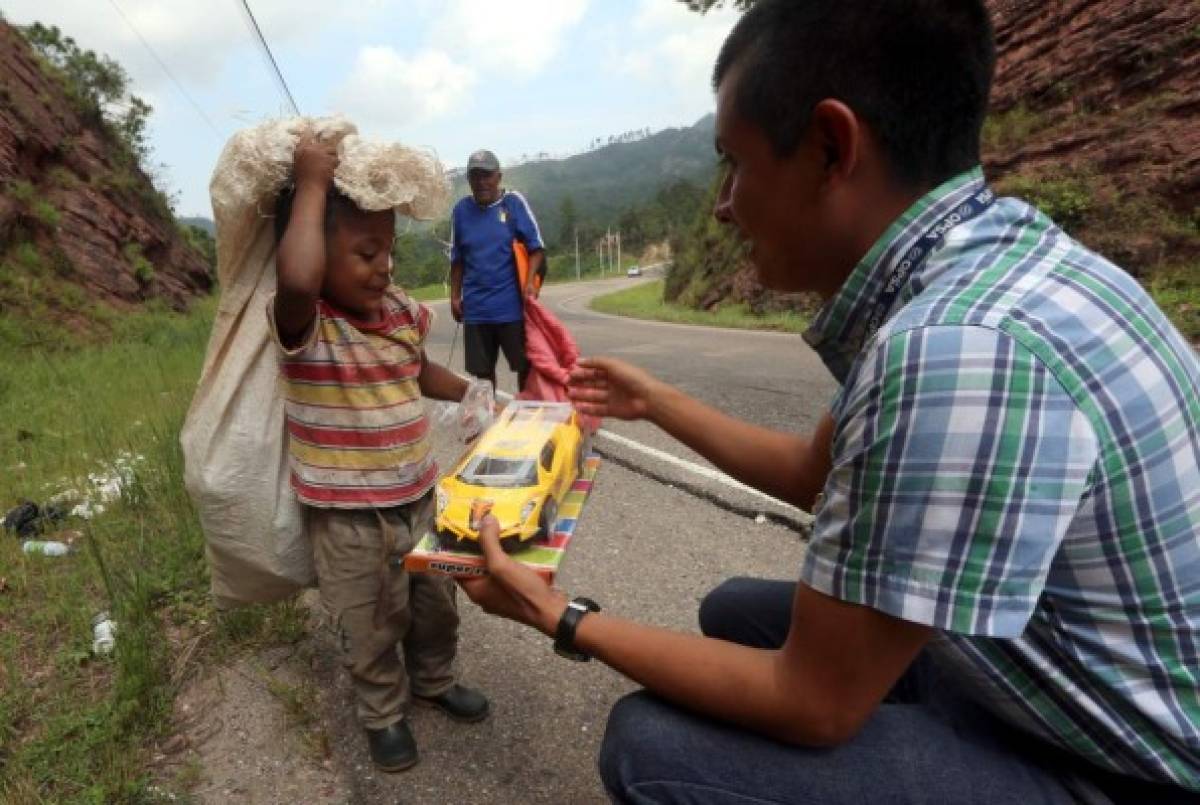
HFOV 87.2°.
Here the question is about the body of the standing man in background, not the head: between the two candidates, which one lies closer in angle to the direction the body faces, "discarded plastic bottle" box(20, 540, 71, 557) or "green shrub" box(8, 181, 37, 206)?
the discarded plastic bottle

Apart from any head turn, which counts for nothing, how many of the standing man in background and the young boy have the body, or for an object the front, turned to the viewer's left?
0

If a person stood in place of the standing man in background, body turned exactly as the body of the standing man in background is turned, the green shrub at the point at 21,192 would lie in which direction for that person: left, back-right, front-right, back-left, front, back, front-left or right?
back-right

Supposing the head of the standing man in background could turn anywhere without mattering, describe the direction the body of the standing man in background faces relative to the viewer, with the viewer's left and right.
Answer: facing the viewer

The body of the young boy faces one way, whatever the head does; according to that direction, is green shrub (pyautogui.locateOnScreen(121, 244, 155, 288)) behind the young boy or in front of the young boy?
behind

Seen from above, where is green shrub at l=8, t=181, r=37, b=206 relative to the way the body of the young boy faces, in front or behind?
behind

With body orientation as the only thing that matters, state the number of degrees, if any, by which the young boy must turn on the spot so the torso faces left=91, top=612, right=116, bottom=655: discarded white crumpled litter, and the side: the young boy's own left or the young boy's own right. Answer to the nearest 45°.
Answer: approximately 180°

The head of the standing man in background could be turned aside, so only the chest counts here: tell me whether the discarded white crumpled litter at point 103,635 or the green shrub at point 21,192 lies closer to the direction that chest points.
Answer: the discarded white crumpled litter

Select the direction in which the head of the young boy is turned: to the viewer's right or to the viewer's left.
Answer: to the viewer's right

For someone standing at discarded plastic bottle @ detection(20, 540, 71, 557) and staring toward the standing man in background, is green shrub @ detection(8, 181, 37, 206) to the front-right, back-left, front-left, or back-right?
front-left

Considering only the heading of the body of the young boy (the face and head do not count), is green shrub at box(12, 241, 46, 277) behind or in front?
behind

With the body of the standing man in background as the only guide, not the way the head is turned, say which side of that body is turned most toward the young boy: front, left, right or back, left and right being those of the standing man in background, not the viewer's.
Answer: front
